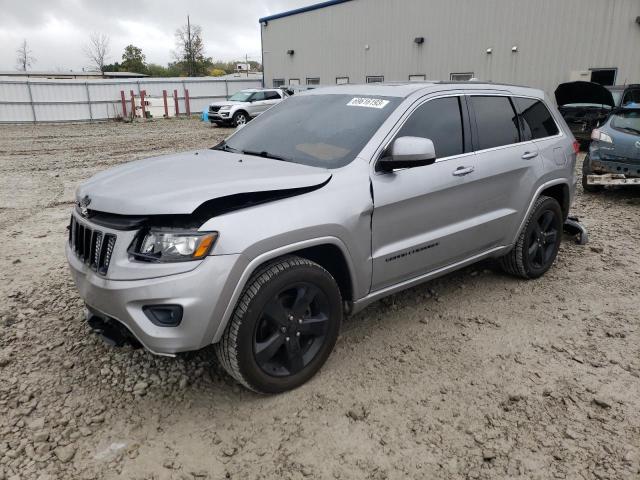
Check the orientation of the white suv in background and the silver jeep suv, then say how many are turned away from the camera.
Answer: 0

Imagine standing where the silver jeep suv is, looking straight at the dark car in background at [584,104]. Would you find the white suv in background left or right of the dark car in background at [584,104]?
left

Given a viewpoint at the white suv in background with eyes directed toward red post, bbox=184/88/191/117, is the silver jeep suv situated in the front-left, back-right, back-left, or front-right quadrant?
back-left

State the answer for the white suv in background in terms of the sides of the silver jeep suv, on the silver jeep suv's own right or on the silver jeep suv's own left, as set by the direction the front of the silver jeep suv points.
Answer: on the silver jeep suv's own right

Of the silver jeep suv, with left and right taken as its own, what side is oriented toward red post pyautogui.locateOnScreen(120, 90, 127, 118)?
right

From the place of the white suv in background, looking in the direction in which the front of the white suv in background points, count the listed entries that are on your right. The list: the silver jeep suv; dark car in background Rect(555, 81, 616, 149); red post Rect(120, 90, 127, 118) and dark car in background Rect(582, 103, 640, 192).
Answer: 1

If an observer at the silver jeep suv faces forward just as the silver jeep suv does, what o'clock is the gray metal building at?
The gray metal building is roughly at 5 o'clock from the silver jeep suv.

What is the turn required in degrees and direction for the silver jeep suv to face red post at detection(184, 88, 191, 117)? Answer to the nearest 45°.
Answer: approximately 135° to its right

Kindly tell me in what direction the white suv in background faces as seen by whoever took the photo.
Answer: facing the viewer and to the left of the viewer

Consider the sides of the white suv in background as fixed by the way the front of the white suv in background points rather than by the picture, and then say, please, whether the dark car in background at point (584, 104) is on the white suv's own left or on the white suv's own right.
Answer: on the white suv's own left

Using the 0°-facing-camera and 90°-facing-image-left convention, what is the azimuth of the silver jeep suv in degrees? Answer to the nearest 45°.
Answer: approximately 45°

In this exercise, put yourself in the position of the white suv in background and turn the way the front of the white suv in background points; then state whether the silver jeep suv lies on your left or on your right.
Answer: on your left
